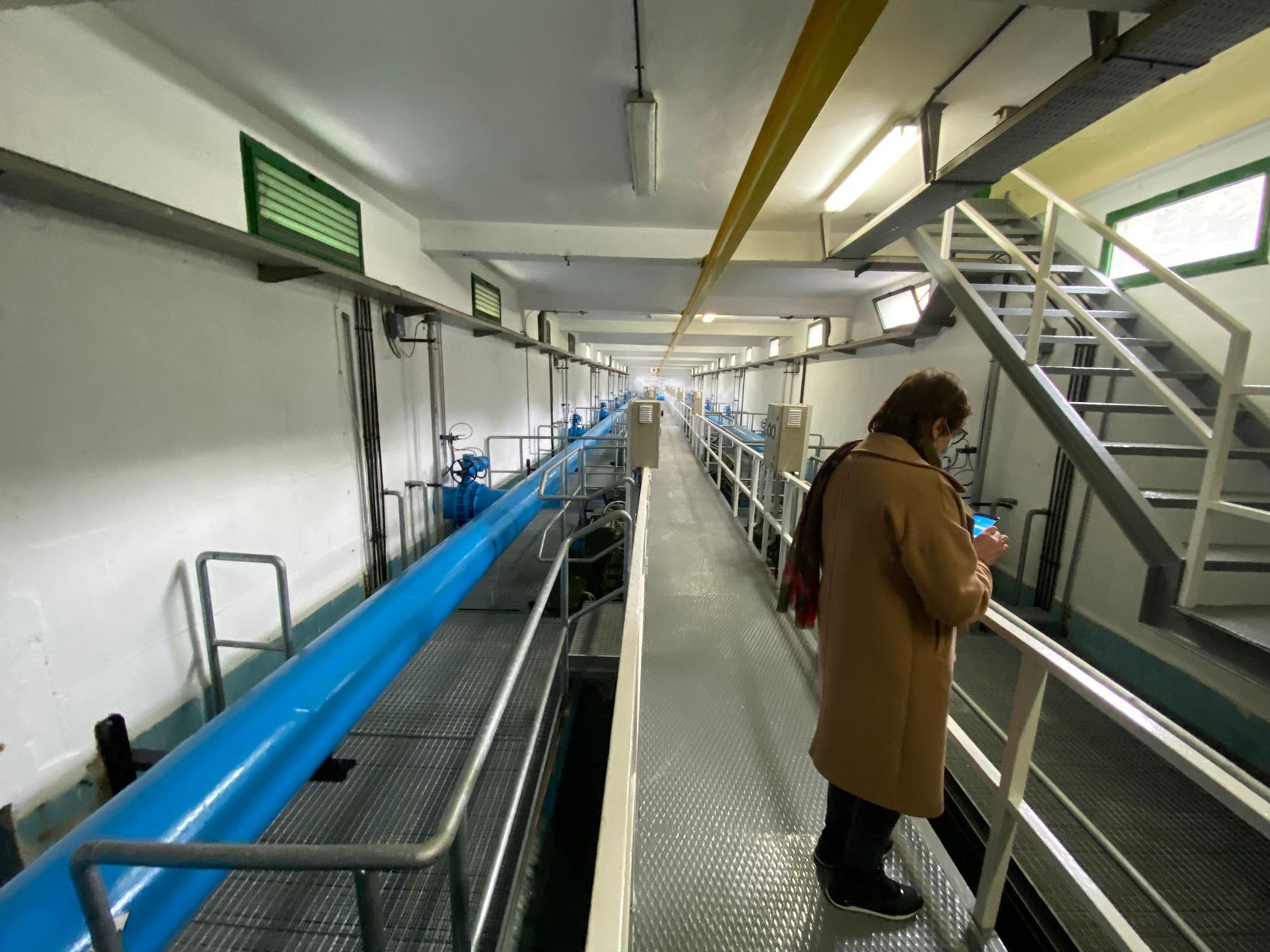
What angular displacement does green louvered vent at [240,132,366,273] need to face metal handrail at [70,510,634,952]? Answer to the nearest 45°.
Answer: approximately 45° to its right

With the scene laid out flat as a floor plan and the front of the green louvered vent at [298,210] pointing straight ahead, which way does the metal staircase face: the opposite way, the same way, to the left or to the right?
to the right

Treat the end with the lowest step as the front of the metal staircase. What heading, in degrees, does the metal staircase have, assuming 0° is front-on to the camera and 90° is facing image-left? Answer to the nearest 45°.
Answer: approximately 315°

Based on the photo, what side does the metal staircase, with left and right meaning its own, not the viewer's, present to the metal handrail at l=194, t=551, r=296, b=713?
right

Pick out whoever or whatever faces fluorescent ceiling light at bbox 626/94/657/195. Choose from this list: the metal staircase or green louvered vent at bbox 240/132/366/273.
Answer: the green louvered vent

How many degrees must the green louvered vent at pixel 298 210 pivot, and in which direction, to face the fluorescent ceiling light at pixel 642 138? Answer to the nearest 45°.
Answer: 0° — it already faces it

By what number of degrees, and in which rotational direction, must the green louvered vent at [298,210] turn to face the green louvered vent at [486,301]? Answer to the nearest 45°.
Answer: approximately 90° to its left
